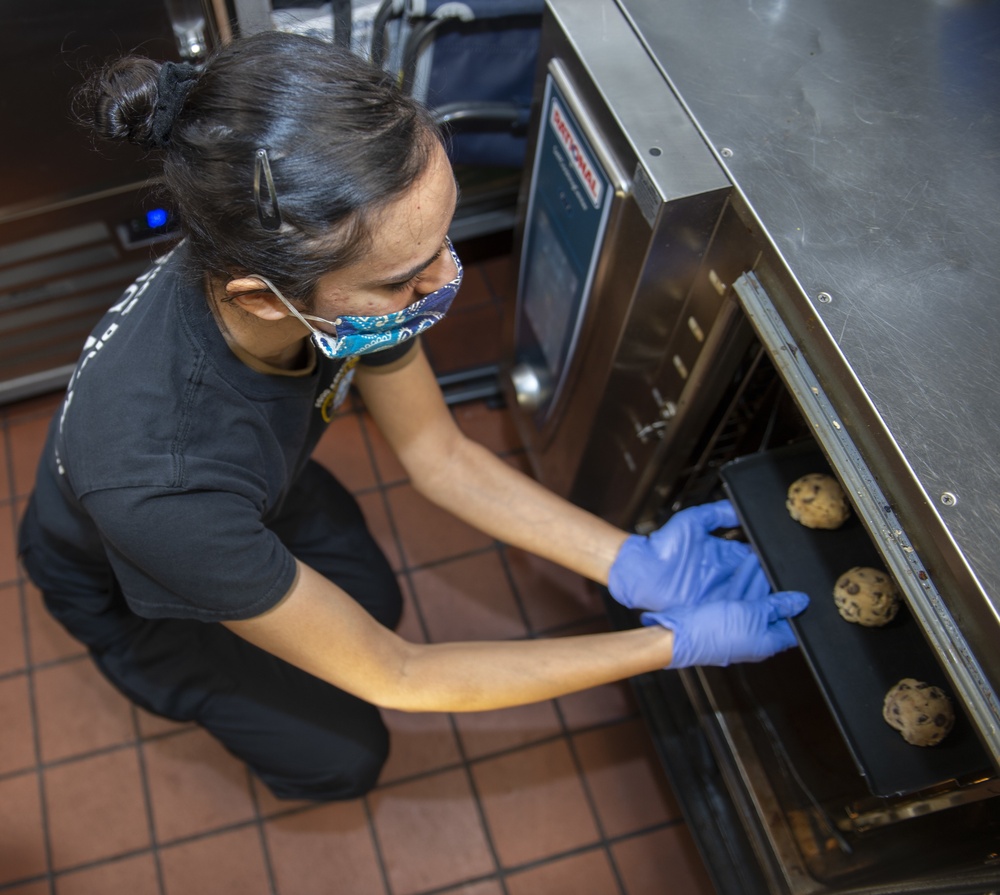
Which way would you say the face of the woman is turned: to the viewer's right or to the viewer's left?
to the viewer's right

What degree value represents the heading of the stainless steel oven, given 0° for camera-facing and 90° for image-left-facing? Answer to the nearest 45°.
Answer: approximately 45°

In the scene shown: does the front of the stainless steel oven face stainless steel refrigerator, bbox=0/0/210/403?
no

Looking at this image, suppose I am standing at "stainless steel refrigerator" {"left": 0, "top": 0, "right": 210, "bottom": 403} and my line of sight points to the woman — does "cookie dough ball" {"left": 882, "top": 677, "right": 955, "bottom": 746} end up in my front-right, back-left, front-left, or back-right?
front-left

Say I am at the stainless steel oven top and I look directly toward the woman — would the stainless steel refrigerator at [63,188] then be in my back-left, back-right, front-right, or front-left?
front-right
